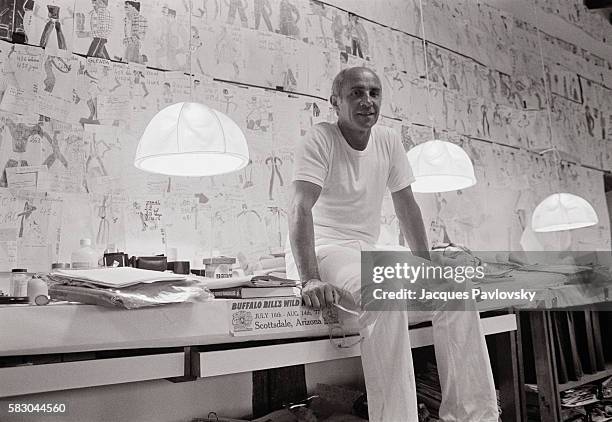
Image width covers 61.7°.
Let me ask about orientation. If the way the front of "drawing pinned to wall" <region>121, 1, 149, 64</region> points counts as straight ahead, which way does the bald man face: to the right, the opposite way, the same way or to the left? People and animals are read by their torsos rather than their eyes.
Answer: the same way

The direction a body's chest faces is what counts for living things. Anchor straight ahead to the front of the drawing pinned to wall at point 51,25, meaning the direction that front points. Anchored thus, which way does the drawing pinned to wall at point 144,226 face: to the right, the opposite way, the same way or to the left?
the same way

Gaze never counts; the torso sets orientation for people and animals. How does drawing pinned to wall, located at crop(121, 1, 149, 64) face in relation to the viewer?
toward the camera

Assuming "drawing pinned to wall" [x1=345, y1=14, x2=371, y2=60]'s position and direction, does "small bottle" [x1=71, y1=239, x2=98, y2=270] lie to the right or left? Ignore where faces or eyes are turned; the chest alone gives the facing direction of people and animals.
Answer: on its right

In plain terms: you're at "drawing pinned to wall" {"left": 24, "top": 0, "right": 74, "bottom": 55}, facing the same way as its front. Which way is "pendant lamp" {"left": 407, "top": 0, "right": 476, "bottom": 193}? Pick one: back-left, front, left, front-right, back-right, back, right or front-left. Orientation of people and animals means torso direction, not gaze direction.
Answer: left

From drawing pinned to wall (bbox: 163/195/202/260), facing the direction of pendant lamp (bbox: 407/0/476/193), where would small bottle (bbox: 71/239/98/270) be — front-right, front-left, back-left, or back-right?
back-right

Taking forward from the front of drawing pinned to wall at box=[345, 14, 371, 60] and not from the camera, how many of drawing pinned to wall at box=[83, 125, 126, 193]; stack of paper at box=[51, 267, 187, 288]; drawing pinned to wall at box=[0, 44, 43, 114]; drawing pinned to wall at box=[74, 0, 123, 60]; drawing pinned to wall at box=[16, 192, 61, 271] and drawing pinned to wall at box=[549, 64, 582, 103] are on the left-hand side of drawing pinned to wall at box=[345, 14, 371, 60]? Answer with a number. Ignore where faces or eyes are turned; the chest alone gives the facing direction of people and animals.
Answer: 1

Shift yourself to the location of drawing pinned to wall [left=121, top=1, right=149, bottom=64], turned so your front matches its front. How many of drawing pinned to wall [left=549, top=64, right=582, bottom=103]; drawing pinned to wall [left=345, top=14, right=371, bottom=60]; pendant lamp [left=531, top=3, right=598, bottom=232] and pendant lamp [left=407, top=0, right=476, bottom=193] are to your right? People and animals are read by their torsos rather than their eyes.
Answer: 0

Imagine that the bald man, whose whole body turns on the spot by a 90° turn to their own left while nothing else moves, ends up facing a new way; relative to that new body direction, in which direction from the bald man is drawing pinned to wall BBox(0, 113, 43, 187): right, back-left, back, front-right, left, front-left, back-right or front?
back-left

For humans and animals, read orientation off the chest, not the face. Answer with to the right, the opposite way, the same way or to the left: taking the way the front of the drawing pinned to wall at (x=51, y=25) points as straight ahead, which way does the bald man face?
the same way

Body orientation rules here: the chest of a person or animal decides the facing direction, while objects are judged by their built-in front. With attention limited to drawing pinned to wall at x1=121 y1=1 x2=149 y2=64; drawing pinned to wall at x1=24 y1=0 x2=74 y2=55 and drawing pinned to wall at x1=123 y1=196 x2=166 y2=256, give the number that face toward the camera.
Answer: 3

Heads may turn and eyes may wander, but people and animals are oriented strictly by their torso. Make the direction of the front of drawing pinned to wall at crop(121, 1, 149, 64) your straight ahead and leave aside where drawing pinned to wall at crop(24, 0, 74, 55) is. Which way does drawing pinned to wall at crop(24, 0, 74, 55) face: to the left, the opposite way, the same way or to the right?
the same way

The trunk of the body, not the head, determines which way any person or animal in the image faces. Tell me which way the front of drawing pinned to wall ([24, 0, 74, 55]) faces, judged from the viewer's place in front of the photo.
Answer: facing the viewer

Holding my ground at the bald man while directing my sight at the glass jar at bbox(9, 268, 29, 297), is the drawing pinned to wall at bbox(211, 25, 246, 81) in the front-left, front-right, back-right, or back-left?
front-right

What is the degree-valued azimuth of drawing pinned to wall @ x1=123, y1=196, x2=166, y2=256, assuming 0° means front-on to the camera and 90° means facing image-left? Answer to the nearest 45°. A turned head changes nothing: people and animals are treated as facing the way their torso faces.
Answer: approximately 0°

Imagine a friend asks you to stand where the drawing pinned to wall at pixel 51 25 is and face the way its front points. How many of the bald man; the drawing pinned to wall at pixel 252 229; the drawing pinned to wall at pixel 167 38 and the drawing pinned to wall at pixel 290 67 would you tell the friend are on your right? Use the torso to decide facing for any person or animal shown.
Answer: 0

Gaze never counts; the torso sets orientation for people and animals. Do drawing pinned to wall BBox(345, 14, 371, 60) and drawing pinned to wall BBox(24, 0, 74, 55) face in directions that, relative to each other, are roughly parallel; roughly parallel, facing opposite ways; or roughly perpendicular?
roughly parallel
